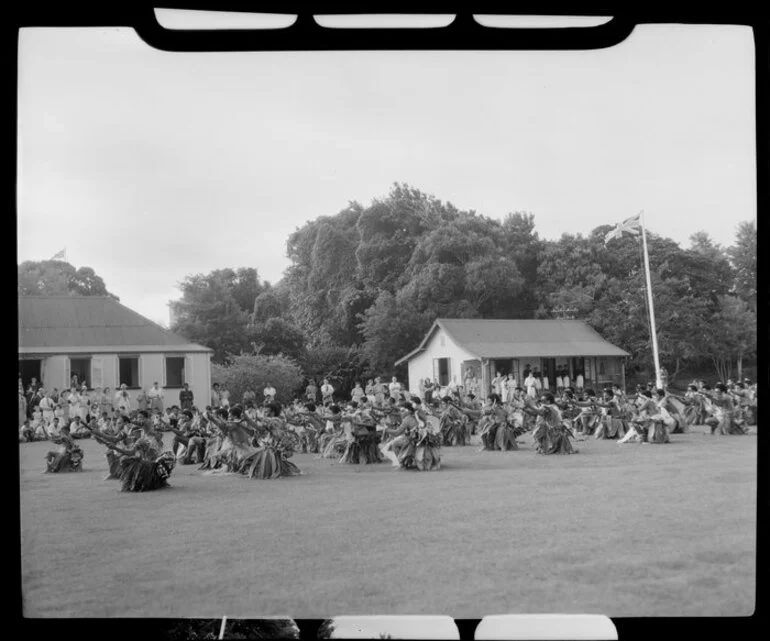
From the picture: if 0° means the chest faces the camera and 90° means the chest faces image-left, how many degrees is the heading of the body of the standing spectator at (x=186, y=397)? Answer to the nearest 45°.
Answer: approximately 0°

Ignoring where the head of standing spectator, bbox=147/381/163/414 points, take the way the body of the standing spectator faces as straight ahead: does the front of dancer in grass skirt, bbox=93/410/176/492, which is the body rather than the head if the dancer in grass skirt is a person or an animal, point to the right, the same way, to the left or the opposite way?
to the right

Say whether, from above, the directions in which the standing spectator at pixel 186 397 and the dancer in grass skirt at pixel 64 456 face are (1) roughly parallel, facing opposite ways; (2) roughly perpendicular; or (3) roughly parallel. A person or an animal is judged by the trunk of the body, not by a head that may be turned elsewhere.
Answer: roughly perpendicular

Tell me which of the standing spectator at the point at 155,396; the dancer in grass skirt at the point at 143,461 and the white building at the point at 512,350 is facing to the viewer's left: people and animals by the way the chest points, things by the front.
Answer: the dancer in grass skirt

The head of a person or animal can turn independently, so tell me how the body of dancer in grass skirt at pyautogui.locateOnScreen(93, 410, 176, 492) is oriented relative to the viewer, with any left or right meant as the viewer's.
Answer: facing to the left of the viewer

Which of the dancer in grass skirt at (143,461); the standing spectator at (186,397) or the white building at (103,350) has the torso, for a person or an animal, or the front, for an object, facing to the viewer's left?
the dancer in grass skirt

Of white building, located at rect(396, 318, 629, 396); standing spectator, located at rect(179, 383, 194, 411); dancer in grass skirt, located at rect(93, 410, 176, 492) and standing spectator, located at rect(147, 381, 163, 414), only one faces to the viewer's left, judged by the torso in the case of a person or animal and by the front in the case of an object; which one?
the dancer in grass skirt

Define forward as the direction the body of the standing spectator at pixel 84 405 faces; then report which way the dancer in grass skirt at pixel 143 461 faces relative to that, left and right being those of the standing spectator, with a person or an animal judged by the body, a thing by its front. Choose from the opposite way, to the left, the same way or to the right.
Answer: to the right
